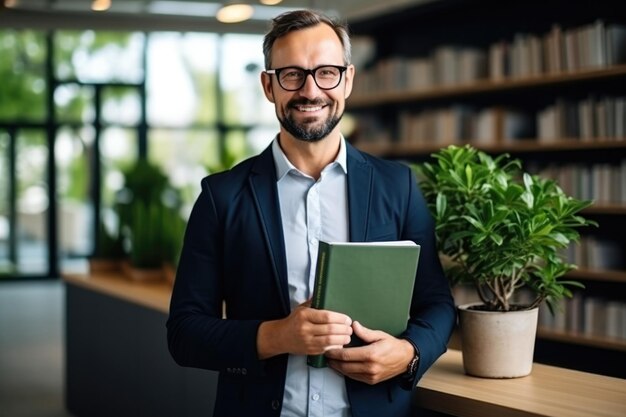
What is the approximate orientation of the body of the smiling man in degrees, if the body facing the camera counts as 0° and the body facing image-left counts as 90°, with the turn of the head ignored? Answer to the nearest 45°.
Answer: approximately 0°

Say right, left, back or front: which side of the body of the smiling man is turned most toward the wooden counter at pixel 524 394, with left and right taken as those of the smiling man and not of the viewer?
left

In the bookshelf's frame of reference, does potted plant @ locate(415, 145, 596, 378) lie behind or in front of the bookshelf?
in front

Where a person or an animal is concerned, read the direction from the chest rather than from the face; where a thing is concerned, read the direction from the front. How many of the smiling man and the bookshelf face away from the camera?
0

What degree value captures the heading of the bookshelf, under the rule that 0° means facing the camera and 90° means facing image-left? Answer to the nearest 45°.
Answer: approximately 45°

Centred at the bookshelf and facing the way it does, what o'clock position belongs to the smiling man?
The smiling man is roughly at 11 o'clock from the bookshelf.

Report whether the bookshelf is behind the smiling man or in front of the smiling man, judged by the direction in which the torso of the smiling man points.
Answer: behind
